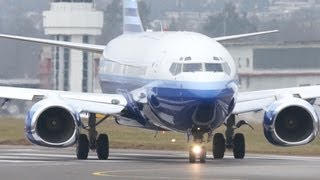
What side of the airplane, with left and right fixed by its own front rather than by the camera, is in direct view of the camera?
front
